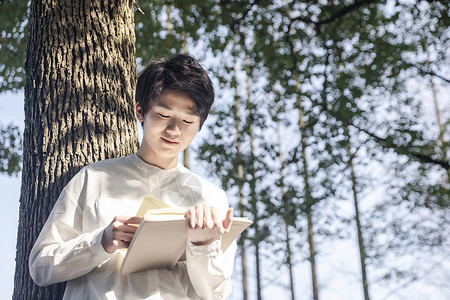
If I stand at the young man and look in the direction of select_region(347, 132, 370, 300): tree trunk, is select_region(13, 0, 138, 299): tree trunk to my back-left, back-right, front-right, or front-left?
front-left

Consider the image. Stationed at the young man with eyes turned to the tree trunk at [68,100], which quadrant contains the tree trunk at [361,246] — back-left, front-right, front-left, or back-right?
front-right

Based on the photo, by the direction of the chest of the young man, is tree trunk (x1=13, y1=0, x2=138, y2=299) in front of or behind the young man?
behind

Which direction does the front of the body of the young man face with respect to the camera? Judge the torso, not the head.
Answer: toward the camera

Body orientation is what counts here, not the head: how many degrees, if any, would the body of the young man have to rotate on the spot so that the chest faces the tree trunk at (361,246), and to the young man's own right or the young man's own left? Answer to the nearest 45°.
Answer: approximately 135° to the young man's own left

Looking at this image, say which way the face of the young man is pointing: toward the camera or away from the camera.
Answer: toward the camera
